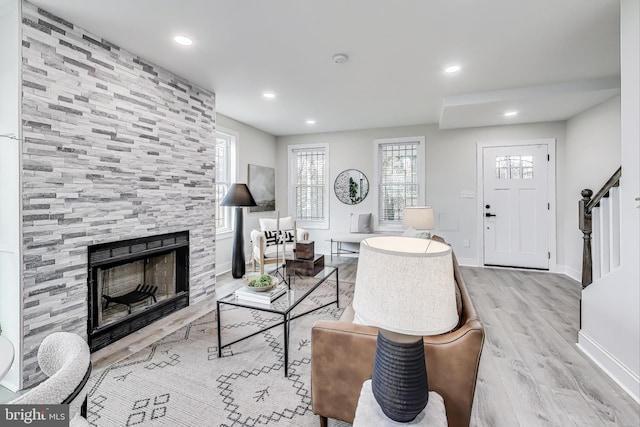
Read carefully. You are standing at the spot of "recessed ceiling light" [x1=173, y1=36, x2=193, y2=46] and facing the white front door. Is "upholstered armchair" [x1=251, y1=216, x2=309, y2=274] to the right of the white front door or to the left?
left

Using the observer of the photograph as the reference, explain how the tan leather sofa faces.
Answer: facing to the left of the viewer

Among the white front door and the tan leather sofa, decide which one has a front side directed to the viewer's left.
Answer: the tan leather sofa

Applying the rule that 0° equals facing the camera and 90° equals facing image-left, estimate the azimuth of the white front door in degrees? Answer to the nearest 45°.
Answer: approximately 0°

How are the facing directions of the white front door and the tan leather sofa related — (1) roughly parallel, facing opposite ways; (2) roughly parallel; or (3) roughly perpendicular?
roughly perpendicular
